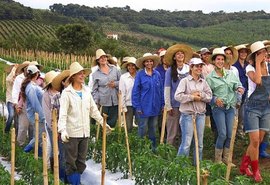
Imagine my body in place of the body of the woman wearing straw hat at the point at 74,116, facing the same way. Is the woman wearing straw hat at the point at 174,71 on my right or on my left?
on my left

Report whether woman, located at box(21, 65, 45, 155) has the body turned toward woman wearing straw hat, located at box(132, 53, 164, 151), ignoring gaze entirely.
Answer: yes

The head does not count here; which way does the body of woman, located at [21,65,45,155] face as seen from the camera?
to the viewer's right

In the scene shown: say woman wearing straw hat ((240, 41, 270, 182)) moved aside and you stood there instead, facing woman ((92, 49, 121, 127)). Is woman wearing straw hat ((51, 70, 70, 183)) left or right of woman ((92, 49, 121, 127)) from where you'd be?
left

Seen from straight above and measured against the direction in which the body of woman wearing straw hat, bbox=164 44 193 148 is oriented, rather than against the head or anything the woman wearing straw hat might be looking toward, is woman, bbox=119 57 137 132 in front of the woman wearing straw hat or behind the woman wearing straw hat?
behind

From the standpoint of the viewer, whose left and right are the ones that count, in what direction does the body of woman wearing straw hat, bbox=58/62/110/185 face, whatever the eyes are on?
facing the viewer and to the right of the viewer

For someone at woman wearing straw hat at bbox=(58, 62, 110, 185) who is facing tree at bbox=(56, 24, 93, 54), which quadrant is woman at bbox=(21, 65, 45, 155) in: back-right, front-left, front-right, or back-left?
front-left

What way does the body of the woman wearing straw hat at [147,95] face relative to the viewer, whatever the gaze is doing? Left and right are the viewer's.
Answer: facing the viewer

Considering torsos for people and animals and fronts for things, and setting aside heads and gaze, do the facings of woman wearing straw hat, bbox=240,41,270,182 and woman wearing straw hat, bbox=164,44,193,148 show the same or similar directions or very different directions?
same or similar directions

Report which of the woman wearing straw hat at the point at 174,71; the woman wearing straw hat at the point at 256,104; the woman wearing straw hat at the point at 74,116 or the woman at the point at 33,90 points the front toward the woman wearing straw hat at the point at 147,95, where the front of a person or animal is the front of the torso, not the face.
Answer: the woman

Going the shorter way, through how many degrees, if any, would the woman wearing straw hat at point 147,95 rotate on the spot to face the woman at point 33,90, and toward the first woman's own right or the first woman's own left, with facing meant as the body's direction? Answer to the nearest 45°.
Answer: approximately 90° to the first woman's own right

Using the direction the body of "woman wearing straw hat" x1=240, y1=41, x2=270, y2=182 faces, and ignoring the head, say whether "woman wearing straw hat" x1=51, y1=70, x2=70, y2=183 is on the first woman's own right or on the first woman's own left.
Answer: on the first woman's own right

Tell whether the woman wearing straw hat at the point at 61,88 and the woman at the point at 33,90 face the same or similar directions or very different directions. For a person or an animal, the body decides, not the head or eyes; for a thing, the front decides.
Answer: same or similar directions
